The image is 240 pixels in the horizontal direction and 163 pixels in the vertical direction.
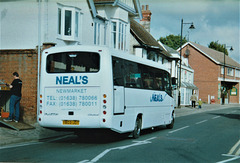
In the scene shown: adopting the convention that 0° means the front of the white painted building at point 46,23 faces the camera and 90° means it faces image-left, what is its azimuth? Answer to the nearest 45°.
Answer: approximately 315°
